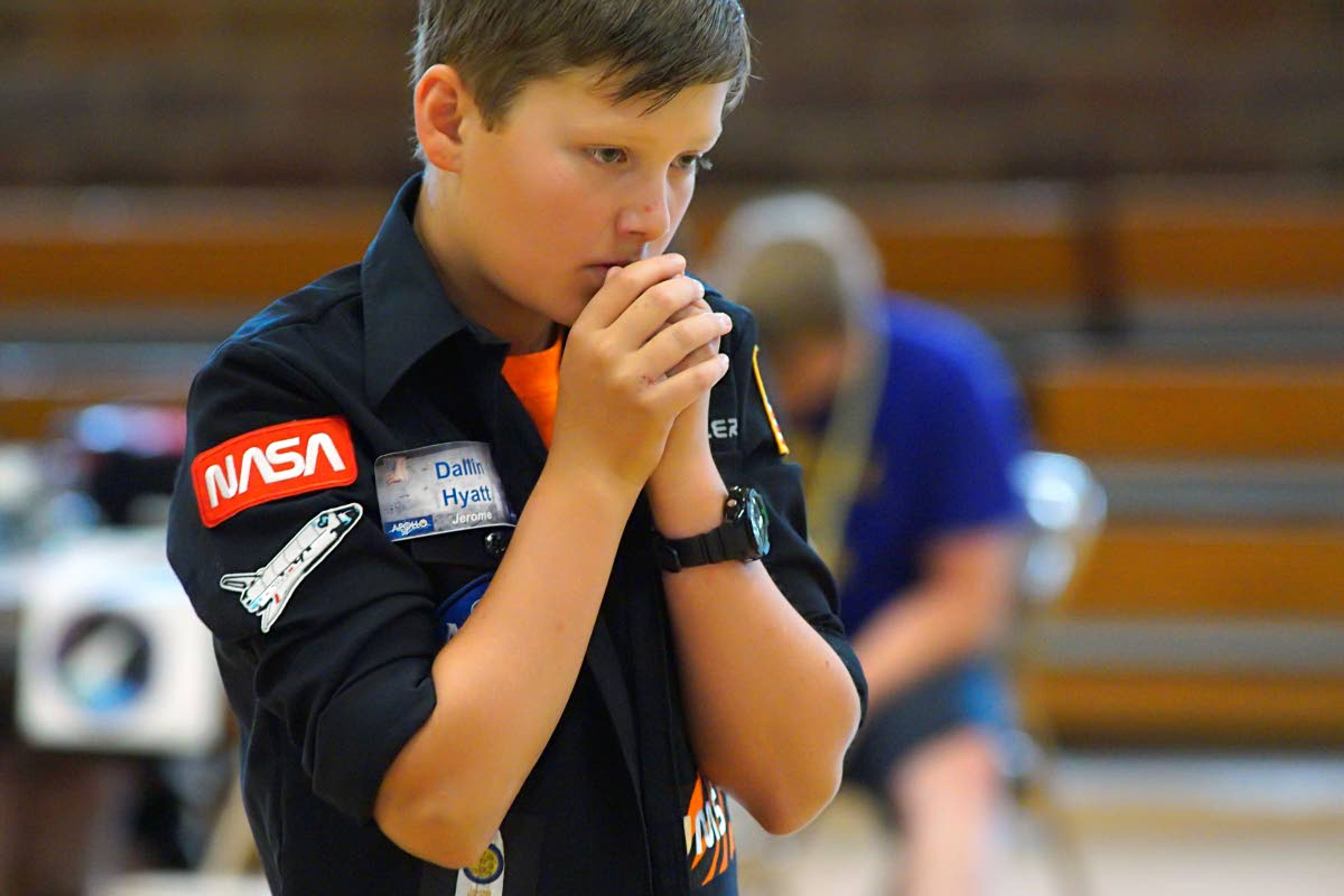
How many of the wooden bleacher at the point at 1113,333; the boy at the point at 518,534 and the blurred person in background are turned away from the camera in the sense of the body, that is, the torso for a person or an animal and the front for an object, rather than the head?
0

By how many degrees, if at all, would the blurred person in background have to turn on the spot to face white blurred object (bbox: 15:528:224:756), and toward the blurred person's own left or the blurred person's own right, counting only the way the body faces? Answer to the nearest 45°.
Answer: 0° — they already face it

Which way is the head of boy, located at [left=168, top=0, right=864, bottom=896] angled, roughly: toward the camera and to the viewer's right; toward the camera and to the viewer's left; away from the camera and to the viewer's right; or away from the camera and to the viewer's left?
toward the camera and to the viewer's right

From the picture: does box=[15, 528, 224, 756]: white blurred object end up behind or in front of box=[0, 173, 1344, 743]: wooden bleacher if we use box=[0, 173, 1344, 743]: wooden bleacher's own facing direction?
in front

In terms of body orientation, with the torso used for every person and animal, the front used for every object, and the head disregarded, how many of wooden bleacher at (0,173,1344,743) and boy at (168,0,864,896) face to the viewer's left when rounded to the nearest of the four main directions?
0

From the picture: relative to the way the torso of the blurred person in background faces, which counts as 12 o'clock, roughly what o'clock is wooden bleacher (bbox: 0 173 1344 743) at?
The wooden bleacher is roughly at 5 o'clock from the blurred person in background.

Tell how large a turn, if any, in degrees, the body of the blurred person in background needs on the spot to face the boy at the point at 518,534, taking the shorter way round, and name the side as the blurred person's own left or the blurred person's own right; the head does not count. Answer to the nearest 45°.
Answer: approximately 45° to the blurred person's own left

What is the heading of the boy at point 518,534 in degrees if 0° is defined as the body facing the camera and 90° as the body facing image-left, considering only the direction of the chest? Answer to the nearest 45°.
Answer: approximately 315°

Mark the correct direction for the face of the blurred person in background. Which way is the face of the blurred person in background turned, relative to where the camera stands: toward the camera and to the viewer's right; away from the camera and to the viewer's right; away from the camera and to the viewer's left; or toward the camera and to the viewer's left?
toward the camera and to the viewer's left

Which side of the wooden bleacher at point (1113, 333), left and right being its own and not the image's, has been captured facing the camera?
front

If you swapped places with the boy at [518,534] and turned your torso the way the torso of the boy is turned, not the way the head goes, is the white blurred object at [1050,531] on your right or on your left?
on your left

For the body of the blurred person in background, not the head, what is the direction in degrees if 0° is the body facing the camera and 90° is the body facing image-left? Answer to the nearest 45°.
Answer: approximately 45°

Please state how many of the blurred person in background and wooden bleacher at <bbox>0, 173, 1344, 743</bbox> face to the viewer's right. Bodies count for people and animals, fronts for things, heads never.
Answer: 0

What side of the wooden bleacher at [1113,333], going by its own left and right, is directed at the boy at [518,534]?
front
